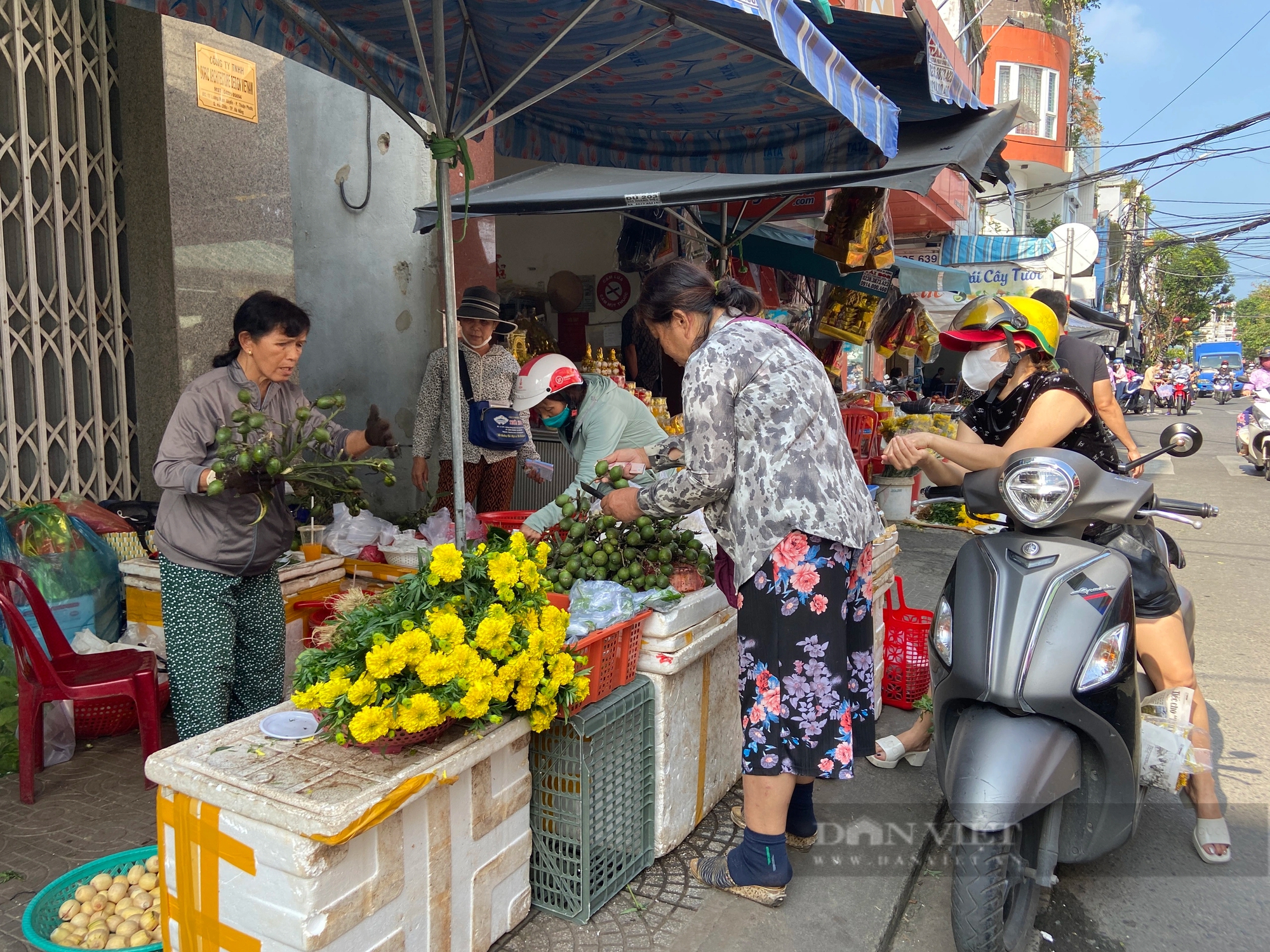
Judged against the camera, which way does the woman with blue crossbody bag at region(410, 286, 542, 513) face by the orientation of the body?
toward the camera

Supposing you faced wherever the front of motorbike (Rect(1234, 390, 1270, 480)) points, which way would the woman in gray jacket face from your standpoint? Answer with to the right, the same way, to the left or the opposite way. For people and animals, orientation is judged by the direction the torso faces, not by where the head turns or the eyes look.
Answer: to the left

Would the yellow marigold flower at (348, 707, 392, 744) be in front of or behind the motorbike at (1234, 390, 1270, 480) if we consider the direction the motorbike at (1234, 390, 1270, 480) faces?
in front

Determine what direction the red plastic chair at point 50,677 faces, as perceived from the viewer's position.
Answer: facing to the right of the viewer

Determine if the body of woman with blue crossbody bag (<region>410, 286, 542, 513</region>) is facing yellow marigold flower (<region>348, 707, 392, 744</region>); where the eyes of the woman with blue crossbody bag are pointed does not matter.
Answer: yes

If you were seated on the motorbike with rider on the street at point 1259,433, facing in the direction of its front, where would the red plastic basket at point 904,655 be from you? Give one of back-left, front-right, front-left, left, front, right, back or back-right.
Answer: front

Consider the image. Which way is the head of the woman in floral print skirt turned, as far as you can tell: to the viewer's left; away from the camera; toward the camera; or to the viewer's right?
to the viewer's left

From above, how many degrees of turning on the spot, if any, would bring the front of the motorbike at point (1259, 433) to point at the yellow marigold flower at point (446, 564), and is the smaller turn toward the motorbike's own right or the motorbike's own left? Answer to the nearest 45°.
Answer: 0° — it already faces it

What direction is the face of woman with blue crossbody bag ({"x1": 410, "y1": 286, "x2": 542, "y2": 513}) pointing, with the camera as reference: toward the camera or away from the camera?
toward the camera

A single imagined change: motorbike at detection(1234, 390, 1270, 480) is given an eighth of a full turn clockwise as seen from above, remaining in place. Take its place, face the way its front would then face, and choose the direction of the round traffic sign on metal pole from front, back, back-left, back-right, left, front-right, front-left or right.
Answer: right

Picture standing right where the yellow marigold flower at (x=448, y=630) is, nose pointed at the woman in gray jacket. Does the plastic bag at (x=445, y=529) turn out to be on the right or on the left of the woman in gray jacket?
right

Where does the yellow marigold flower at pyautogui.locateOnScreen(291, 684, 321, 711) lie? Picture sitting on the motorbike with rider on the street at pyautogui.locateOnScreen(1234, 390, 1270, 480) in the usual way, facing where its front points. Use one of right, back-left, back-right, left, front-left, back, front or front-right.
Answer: front

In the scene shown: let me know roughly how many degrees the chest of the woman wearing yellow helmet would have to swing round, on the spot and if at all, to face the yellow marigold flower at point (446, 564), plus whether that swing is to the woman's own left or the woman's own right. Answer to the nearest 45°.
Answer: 0° — they already face it

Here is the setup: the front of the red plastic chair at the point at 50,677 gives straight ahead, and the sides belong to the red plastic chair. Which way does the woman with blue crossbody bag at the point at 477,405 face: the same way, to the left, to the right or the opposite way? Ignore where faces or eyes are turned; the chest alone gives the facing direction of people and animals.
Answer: to the right

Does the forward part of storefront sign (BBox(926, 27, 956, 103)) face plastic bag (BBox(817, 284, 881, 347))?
no

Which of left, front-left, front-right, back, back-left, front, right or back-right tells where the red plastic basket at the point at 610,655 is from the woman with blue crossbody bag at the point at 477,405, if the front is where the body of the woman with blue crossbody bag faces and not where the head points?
front

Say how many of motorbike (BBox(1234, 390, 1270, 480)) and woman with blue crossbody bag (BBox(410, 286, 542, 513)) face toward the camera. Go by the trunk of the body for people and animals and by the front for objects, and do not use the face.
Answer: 2

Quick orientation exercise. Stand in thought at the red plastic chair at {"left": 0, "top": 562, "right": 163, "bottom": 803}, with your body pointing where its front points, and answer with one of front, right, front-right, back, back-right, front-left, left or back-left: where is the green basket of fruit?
right
